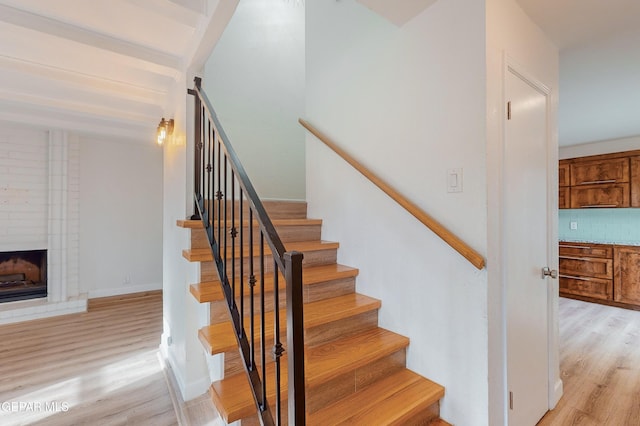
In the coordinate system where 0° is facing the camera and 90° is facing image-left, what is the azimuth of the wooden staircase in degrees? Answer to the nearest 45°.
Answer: approximately 315°

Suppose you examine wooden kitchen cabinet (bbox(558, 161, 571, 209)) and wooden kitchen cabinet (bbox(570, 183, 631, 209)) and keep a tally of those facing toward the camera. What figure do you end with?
2

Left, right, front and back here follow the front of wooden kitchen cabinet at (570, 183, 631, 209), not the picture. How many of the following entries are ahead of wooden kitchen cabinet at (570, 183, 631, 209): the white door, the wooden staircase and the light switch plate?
3

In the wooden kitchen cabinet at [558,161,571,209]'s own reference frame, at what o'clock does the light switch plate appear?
The light switch plate is roughly at 12 o'clock from the wooden kitchen cabinet.

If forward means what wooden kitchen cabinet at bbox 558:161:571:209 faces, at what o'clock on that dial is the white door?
The white door is roughly at 12 o'clock from the wooden kitchen cabinet.

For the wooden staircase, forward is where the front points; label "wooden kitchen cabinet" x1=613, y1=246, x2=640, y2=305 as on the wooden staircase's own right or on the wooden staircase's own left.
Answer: on the wooden staircase's own left

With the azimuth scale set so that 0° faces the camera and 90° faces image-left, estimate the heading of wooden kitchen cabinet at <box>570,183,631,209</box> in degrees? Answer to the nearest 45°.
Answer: approximately 0°

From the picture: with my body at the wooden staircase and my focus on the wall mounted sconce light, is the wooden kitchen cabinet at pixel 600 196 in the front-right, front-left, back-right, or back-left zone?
back-right
